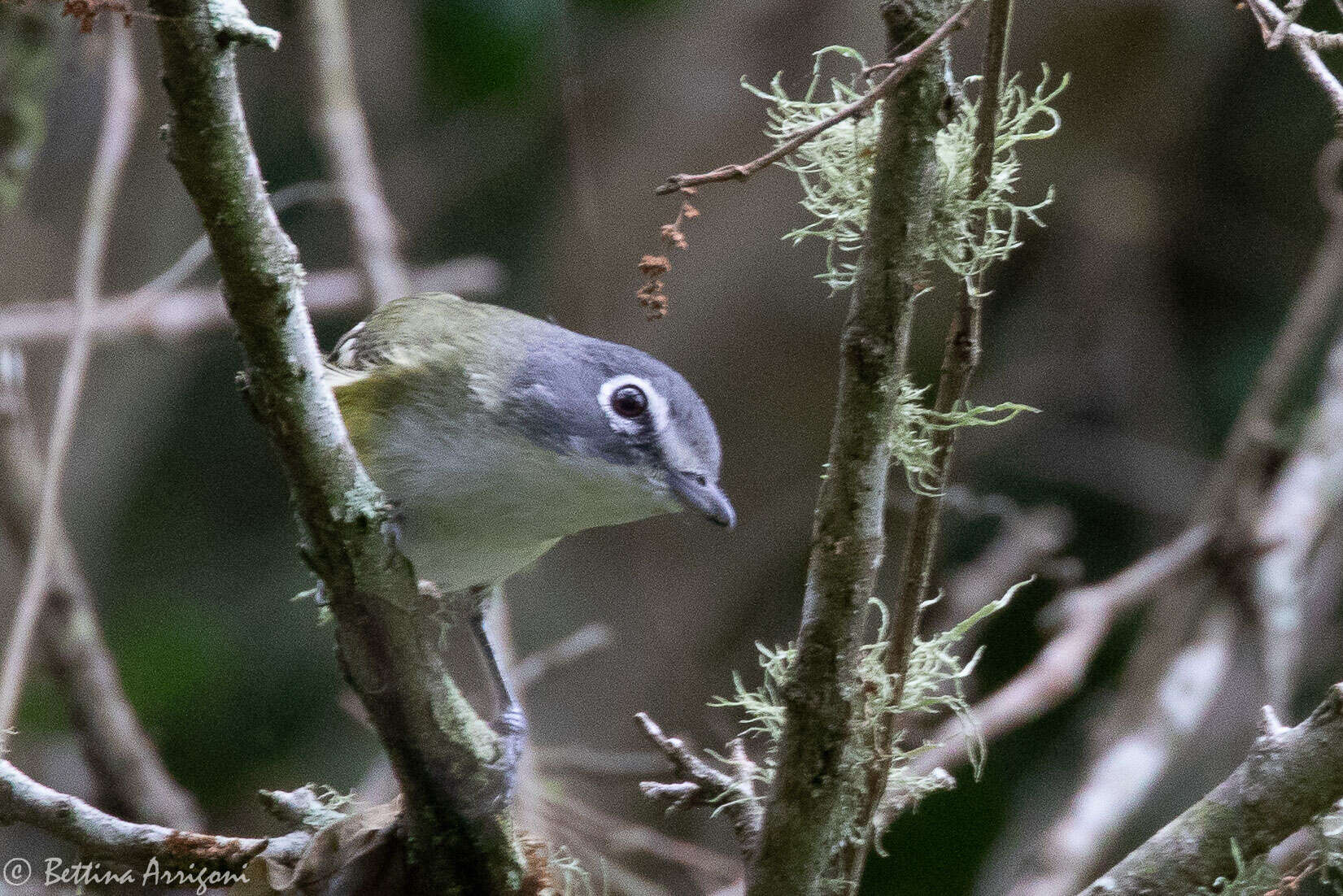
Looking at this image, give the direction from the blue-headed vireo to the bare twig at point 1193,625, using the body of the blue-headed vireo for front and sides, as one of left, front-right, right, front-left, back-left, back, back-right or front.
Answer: front-left

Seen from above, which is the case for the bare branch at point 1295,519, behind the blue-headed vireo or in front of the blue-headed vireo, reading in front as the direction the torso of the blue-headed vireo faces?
in front

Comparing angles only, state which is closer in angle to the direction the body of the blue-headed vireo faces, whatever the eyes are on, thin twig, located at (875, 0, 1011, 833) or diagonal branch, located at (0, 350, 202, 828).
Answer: the thin twig

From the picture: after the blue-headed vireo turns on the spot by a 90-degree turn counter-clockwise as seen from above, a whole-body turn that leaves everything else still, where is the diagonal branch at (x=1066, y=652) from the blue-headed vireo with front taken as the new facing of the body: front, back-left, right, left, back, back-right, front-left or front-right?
front-right

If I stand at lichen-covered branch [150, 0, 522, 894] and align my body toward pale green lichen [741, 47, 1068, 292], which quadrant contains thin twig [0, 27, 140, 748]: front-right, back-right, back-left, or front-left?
back-left

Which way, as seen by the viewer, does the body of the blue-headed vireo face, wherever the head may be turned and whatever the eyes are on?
to the viewer's right
